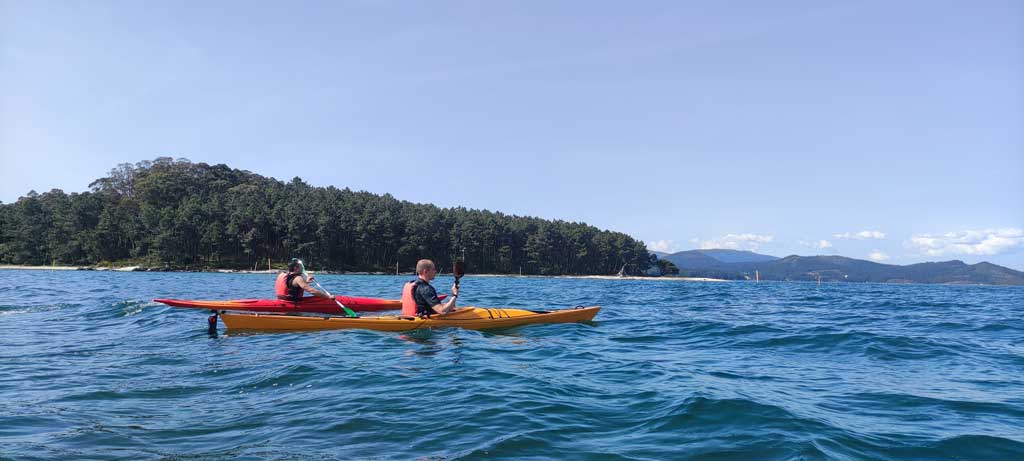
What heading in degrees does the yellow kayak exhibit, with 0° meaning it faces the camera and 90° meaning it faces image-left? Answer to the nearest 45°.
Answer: approximately 270°

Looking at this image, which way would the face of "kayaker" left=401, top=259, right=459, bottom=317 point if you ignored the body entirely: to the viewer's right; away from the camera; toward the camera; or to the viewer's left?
to the viewer's right

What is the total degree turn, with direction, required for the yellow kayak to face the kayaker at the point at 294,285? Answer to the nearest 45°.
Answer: approximately 135° to its left
